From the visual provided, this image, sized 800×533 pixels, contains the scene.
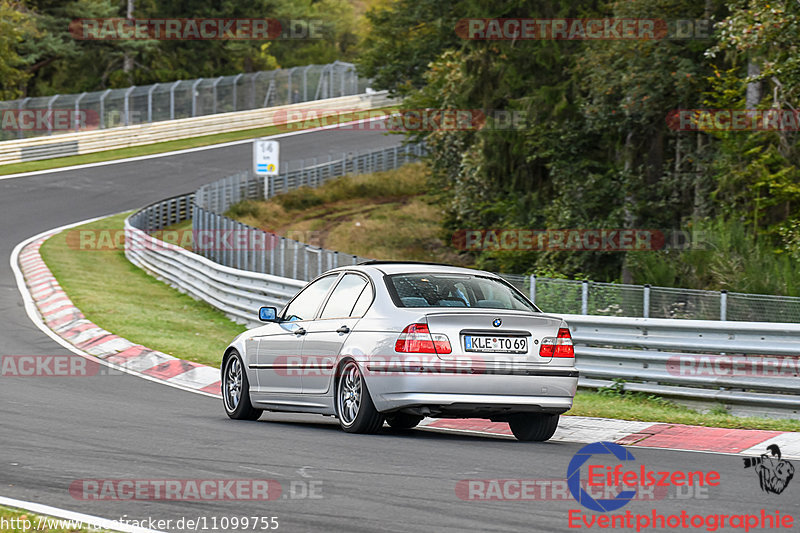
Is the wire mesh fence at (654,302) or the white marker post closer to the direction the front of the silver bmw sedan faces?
the white marker post

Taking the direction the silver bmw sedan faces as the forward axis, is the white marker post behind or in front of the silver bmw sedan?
in front

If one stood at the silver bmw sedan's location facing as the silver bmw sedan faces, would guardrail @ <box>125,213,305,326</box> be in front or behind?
in front

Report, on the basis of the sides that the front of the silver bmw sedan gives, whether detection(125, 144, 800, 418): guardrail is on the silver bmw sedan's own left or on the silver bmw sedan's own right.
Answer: on the silver bmw sedan's own right

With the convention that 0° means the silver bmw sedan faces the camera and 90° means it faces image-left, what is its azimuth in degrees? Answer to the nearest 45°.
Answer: approximately 135°

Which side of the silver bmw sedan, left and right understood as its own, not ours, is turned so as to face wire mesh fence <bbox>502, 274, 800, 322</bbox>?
right

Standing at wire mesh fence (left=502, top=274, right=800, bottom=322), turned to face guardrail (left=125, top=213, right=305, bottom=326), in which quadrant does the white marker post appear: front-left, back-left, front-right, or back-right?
front-right
